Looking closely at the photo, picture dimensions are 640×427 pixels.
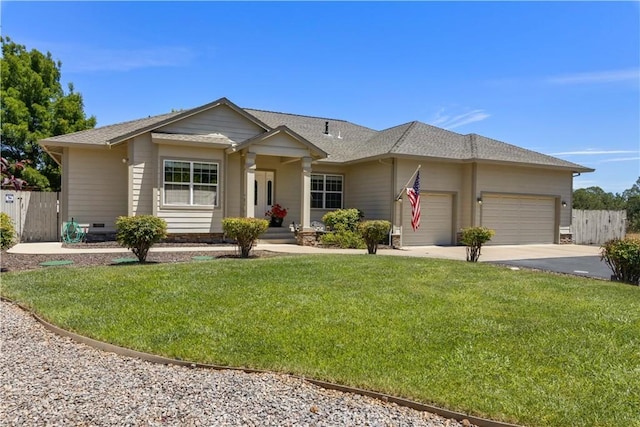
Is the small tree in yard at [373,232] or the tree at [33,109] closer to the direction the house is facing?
the small tree in yard

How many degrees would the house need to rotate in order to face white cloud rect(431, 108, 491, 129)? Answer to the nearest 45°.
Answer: approximately 135° to its left

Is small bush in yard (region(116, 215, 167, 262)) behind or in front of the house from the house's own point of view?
in front

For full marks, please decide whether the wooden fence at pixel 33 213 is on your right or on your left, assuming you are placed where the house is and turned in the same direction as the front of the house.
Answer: on your right

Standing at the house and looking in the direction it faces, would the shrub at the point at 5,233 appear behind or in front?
in front

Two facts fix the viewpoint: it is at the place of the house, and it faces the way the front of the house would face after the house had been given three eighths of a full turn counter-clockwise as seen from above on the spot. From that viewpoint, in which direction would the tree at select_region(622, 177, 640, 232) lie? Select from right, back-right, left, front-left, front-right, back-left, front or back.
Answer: front

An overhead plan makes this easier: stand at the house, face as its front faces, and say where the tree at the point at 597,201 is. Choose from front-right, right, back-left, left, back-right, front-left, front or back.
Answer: back-left

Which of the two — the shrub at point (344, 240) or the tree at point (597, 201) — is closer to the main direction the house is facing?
the shrub

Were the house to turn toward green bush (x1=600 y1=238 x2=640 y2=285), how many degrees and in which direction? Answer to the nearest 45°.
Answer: approximately 45° to its left

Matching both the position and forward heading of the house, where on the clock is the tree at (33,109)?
The tree is roughly at 4 o'clock from the house.

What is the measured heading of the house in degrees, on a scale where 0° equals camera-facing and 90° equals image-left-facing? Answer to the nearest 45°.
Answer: approximately 0°

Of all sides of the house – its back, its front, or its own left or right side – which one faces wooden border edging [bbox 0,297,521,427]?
front
